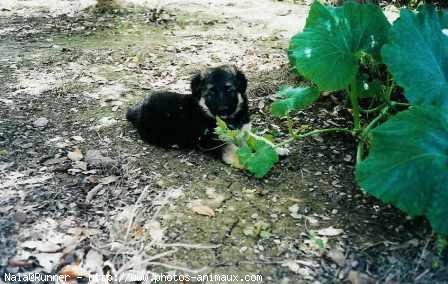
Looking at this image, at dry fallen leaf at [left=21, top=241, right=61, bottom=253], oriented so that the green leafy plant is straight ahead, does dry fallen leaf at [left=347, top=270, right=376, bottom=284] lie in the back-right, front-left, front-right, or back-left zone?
front-right

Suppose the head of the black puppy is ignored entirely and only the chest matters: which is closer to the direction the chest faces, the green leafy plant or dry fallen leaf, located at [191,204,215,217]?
the green leafy plant

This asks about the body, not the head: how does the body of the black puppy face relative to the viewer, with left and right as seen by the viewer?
facing the viewer and to the right of the viewer

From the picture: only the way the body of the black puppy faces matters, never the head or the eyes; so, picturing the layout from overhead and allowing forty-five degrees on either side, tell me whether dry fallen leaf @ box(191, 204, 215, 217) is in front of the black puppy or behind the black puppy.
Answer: in front

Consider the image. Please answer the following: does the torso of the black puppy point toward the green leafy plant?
yes

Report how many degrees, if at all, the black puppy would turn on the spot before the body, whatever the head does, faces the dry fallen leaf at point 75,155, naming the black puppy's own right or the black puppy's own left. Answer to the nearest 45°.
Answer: approximately 135° to the black puppy's own right

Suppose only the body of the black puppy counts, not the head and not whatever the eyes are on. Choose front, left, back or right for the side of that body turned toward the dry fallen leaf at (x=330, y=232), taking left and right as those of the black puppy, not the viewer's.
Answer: front

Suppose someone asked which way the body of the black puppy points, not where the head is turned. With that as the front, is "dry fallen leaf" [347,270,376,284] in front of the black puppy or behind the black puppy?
in front

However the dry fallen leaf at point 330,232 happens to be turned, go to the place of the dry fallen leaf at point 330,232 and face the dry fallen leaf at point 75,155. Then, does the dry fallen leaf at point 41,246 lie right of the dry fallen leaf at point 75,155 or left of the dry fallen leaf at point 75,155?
left

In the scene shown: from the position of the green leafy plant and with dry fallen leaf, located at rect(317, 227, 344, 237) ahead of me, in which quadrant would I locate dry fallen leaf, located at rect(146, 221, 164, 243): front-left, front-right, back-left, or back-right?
front-right

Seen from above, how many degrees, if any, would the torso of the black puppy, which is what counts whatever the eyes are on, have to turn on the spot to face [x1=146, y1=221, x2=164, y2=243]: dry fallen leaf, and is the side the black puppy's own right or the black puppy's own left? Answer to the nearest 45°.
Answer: approximately 45° to the black puppy's own right

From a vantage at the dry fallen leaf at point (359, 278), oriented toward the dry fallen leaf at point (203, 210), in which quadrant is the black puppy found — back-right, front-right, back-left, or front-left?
front-right

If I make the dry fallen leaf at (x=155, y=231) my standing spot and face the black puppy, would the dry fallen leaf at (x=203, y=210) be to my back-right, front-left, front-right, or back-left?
front-right

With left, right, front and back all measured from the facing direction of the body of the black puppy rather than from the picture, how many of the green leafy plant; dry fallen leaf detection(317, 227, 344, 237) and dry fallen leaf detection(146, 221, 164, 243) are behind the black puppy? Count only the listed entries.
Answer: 0

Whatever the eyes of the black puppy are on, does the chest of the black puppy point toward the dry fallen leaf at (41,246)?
no
